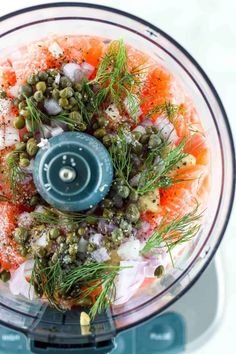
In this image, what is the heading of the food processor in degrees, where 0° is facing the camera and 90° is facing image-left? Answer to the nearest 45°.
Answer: approximately 0°
